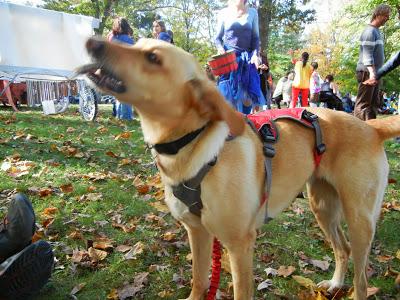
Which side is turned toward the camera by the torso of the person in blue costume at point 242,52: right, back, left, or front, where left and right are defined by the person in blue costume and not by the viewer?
front

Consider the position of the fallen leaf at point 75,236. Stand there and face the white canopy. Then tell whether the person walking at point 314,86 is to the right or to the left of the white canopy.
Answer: right

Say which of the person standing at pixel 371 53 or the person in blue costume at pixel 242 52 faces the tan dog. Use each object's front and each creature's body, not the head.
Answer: the person in blue costume
